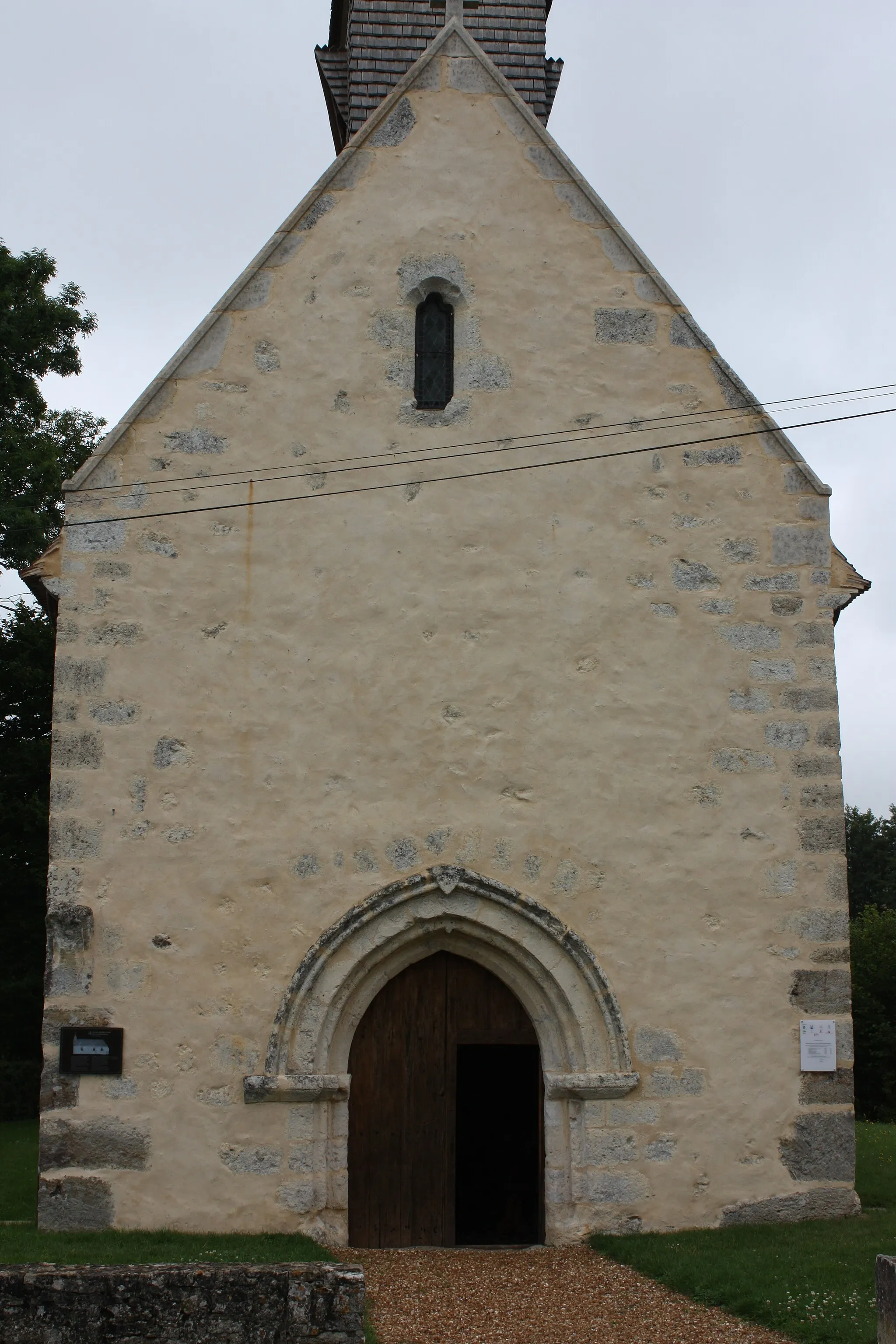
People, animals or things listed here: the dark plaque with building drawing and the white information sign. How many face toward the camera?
2

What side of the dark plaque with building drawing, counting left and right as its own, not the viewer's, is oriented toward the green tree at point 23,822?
back

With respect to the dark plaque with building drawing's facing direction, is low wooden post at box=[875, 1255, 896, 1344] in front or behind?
in front

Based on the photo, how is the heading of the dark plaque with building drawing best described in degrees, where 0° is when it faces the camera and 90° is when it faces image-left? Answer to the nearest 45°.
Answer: approximately 0°

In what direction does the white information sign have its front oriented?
toward the camera

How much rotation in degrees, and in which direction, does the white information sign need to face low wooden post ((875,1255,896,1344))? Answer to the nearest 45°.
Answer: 0° — it already faces it

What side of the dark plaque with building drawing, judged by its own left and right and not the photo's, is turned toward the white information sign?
left

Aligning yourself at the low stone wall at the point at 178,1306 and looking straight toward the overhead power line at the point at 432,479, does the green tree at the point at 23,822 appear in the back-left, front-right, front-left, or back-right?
front-left

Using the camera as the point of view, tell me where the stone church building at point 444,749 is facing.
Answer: facing the viewer

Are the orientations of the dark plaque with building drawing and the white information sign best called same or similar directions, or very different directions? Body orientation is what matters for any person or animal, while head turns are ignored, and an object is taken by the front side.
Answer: same or similar directions
